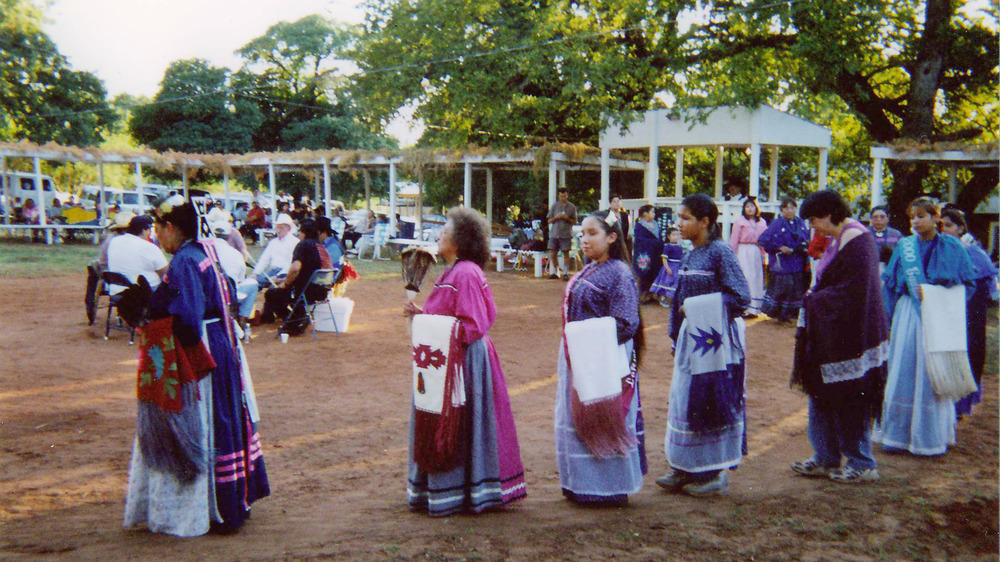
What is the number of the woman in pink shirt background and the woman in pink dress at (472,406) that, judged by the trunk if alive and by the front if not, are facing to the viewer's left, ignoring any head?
1

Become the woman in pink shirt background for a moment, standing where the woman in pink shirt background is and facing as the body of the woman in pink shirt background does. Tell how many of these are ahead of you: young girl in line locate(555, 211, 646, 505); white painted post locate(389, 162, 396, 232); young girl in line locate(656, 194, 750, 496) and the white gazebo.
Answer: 2

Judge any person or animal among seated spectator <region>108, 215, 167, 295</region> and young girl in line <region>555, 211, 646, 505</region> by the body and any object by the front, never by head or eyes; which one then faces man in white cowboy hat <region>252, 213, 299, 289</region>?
the seated spectator

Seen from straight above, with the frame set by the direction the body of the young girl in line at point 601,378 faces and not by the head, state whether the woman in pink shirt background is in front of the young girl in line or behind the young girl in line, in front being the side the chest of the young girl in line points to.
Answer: behind

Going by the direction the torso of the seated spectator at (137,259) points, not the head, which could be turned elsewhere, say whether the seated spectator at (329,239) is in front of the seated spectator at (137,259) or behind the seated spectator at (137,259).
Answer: in front

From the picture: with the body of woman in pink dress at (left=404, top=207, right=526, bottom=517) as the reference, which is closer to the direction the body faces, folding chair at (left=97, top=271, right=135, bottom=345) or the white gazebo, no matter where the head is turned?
the folding chair

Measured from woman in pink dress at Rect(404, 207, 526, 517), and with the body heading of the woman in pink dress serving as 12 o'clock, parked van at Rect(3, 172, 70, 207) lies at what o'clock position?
The parked van is roughly at 2 o'clock from the woman in pink dress.

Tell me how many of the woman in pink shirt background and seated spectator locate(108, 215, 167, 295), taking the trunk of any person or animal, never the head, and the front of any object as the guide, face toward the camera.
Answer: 1

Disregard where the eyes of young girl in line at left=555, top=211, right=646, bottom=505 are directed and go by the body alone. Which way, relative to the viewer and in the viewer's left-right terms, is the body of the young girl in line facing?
facing the viewer and to the left of the viewer
